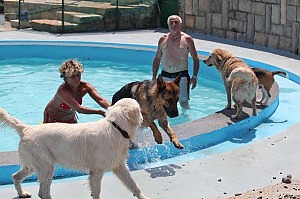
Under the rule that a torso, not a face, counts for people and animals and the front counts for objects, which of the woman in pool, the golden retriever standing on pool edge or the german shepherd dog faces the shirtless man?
the golden retriever standing on pool edge

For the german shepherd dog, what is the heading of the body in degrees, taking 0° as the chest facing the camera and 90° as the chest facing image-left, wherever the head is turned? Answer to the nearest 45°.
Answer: approximately 315°

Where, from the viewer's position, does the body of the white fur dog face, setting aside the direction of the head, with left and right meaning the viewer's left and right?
facing to the right of the viewer

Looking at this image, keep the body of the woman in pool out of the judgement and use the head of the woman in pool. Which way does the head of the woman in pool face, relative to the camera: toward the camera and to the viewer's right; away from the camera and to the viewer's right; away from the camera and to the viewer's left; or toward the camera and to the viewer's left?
toward the camera and to the viewer's right

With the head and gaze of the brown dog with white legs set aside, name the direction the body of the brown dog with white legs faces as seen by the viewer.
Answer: to the viewer's left

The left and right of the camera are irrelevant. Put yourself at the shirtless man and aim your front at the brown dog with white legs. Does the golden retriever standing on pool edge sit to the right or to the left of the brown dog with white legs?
right

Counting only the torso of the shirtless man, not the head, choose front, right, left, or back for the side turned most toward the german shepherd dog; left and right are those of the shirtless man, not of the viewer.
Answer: front

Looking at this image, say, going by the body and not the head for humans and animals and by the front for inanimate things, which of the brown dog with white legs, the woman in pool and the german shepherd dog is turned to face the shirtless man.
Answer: the brown dog with white legs

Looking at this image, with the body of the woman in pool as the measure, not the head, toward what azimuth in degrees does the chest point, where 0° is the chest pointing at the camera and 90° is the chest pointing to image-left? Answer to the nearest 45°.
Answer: approximately 315°
